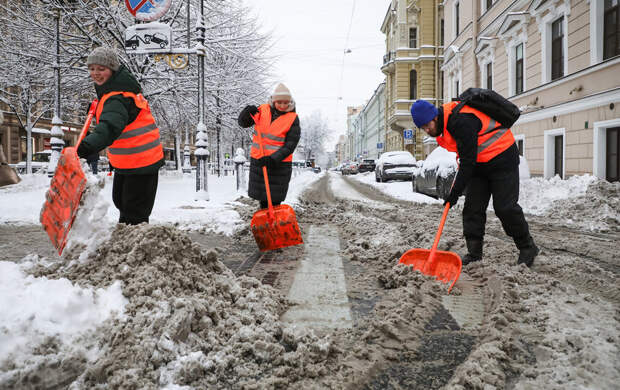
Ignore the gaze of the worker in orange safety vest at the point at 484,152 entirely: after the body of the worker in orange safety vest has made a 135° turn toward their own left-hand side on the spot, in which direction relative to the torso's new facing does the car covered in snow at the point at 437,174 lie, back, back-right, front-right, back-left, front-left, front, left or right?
back-left

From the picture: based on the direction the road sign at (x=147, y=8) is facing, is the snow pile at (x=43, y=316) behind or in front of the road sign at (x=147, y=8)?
in front

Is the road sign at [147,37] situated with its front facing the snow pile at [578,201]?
no

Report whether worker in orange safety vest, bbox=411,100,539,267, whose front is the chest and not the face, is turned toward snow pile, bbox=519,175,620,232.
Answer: no

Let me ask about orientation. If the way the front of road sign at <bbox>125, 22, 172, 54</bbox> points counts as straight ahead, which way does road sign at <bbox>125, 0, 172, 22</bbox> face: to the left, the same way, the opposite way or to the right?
the same way

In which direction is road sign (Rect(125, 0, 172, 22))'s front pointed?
toward the camera

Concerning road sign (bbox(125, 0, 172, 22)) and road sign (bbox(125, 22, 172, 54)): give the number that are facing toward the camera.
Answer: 2

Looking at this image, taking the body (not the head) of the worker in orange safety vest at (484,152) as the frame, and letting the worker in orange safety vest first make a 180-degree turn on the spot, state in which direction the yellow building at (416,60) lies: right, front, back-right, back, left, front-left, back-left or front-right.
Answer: left

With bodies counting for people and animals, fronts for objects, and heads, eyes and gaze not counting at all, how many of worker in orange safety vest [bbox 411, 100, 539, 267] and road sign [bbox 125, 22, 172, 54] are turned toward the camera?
1

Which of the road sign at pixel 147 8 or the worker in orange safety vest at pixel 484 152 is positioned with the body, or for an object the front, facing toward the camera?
the road sign

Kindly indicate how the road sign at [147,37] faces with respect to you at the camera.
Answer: facing the viewer

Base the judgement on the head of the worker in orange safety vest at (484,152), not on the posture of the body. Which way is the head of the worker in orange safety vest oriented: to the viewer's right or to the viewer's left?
to the viewer's left

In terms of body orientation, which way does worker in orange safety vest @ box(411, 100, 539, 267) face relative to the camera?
to the viewer's left

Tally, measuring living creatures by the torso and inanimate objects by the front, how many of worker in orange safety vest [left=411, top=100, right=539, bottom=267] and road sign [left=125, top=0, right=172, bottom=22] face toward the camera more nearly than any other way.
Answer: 1
